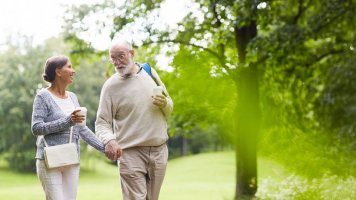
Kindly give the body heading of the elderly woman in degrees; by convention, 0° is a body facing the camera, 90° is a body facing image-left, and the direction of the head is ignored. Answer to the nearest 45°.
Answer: approximately 315°

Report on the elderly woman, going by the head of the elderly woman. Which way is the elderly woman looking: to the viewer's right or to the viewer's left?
to the viewer's right

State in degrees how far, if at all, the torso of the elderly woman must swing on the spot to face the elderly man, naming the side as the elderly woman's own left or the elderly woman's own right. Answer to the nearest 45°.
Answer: approximately 45° to the elderly woman's own left

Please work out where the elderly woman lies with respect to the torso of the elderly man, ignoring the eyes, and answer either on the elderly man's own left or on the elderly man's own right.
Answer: on the elderly man's own right

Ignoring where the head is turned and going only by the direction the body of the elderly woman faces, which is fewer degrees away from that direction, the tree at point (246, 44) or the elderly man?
the elderly man

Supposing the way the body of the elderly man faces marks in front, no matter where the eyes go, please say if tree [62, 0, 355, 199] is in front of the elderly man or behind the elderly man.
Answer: behind
